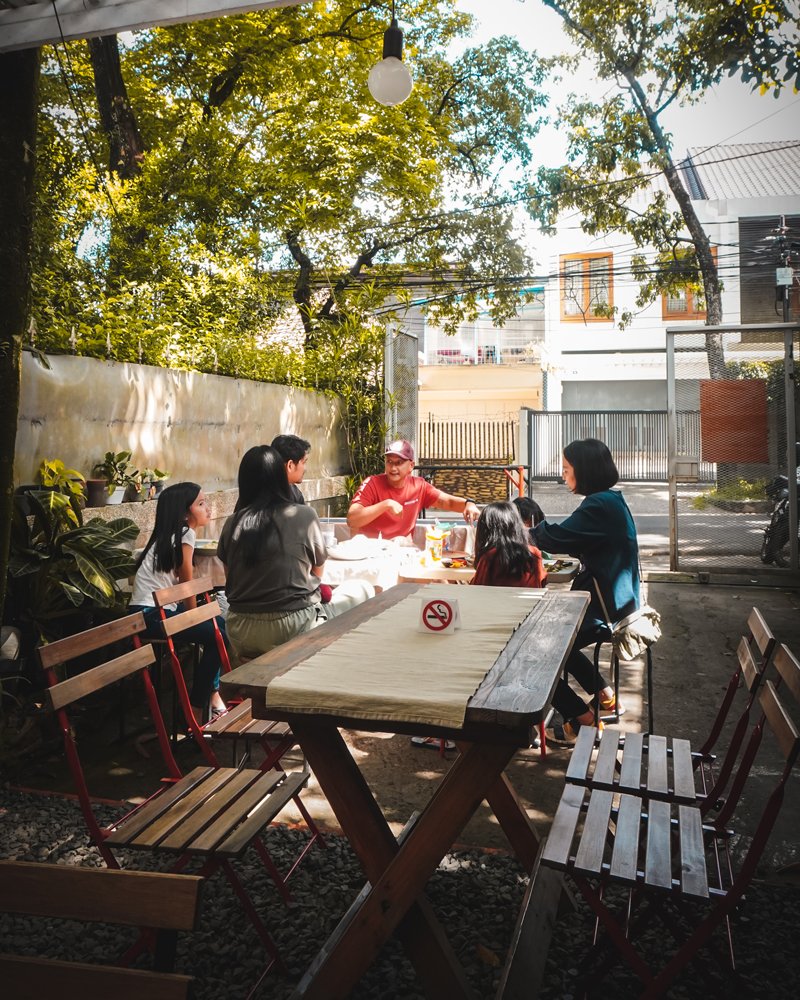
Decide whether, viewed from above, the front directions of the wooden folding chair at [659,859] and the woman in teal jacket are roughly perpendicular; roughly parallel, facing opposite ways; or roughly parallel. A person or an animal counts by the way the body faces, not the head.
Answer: roughly parallel

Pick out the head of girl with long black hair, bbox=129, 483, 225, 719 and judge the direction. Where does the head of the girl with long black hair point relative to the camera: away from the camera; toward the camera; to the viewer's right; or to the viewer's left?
to the viewer's right

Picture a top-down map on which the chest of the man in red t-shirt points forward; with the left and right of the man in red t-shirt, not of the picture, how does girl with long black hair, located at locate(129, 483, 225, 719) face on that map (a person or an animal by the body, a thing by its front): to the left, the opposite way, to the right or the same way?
to the left

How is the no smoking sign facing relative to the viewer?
toward the camera

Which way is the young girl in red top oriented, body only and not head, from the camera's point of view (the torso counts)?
away from the camera

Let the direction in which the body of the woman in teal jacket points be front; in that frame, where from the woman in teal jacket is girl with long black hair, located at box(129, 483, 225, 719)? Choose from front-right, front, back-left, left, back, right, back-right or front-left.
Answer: front

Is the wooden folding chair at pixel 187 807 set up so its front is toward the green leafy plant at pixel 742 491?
no

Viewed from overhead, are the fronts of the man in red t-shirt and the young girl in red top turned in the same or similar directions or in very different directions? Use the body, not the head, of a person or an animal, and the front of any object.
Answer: very different directions

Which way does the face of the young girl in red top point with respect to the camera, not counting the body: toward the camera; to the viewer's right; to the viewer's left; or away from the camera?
away from the camera

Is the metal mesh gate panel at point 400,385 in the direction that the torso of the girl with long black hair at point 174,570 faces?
no

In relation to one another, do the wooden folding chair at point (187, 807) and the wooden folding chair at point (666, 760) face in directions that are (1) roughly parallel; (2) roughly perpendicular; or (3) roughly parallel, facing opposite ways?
roughly parallel, facing opposite ways

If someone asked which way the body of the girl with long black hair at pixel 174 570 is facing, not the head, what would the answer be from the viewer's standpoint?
to the viewer's right

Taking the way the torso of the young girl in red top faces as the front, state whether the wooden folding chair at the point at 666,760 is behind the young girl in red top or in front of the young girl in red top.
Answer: behind

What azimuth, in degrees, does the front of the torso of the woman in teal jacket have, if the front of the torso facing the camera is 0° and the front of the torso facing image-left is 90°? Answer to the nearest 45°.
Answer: approximately 90°

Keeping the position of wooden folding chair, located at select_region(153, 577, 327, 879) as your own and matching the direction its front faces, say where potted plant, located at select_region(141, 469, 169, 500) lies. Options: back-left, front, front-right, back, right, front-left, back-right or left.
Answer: back-left

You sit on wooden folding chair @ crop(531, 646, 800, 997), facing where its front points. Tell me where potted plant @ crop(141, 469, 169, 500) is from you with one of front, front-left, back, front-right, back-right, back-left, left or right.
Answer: front-right

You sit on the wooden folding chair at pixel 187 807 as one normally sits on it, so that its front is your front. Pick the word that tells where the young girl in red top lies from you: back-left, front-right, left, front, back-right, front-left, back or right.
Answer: left

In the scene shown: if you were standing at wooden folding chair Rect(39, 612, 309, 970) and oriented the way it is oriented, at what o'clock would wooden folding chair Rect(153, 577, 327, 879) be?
wooden folding chair Rect(153, 577, 327, 879) is roughly at 8 o'clock from wooden folding chair Rect(39, 612, 309, 970).

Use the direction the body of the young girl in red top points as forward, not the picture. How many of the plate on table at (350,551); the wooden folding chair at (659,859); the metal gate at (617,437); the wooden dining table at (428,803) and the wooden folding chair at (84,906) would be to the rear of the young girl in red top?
3

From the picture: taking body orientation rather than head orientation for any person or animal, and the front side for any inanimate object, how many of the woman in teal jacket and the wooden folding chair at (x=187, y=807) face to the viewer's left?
1

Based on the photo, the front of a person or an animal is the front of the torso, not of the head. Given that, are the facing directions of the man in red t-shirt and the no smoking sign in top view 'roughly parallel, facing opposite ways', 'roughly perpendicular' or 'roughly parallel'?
roughly parallel
